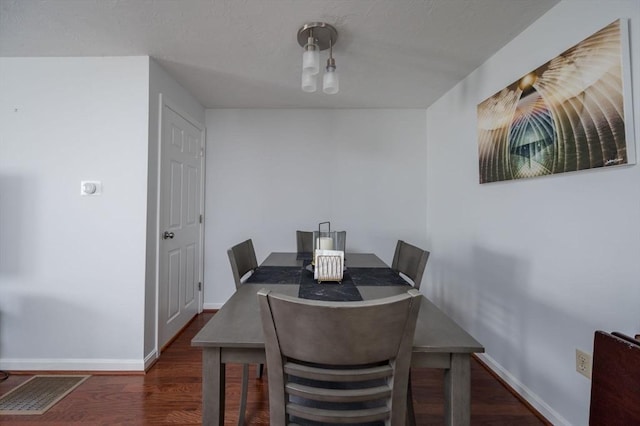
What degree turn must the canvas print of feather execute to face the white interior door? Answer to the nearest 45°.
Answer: approximately 45° to its right

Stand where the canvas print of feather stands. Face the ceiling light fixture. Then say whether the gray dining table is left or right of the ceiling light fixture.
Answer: left

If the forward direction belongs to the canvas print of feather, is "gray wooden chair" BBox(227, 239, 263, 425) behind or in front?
in front

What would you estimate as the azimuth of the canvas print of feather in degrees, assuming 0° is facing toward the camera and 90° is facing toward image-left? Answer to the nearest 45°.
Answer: approximately 45°

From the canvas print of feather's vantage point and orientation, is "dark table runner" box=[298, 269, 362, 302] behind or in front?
in front

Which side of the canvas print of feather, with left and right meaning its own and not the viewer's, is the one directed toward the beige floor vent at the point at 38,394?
front

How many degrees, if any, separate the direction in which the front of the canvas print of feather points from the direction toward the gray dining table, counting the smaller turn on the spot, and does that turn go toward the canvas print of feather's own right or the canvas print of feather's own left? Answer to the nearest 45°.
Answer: approximately 45° to the canvas print of feather's own left

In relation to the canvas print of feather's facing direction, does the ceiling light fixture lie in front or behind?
in front
